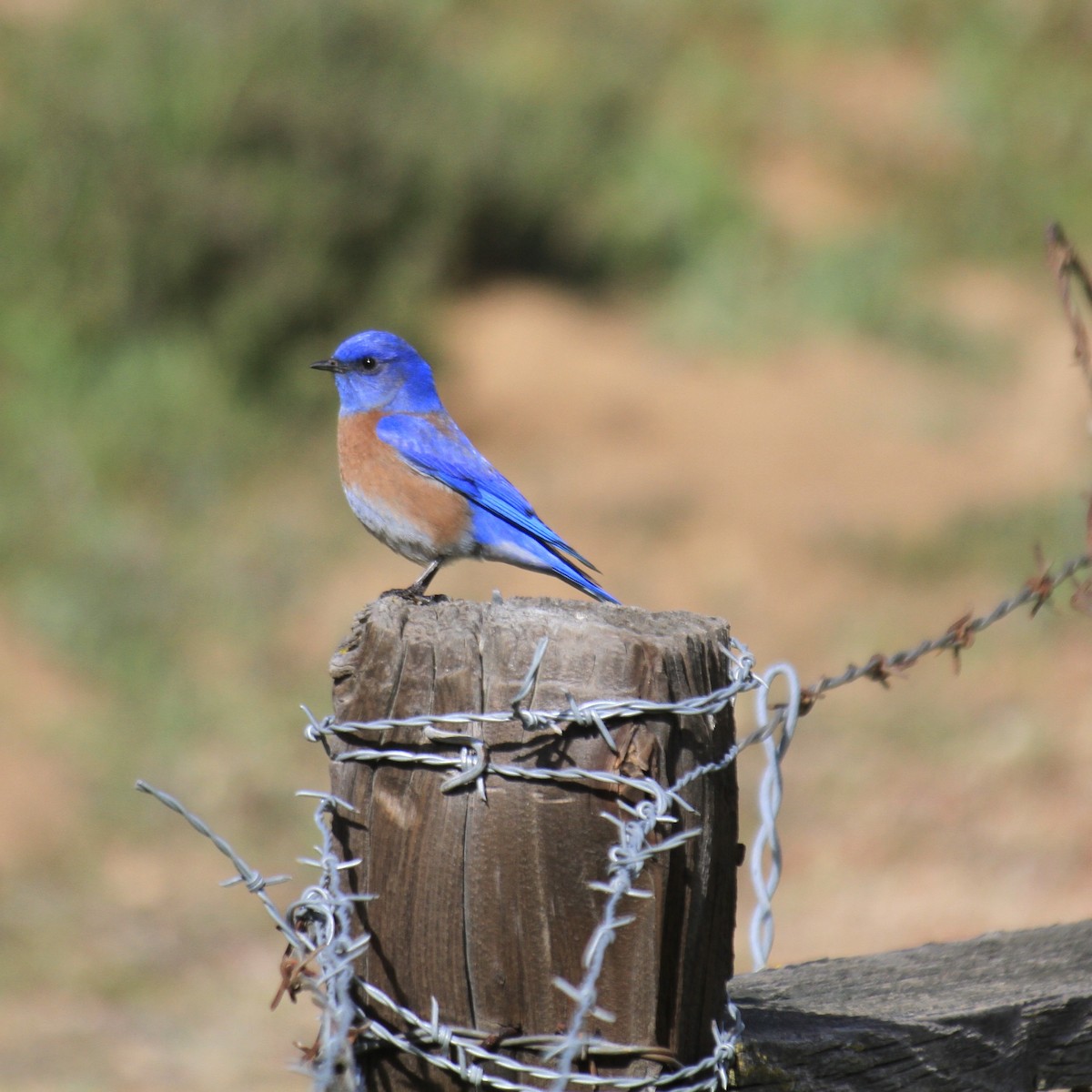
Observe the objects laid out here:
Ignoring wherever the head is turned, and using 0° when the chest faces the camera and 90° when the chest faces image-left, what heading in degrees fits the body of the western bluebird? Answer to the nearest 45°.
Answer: approximately 90°

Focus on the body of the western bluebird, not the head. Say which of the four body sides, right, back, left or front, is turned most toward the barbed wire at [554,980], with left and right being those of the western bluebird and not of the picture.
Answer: left
